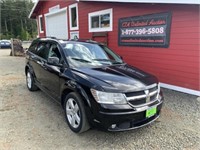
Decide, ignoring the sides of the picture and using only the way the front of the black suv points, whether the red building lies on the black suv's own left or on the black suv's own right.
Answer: on the black suv's own left

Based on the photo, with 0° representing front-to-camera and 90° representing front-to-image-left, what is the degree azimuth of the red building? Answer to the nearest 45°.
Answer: approximately 45°

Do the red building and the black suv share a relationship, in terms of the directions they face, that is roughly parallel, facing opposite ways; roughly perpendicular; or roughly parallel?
roughly perpendicular

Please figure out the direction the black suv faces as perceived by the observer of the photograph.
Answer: facing the viewer and to the right of the viewer

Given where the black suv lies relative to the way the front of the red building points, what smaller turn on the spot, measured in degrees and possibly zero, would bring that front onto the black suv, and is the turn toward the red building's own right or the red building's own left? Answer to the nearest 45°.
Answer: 0° — it already faces it

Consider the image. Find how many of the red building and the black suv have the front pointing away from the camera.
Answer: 0
